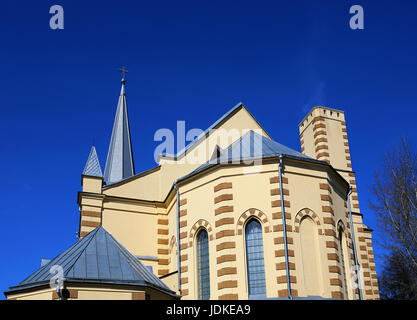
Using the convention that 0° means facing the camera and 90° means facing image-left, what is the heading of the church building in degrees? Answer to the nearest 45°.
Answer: approximately 135°

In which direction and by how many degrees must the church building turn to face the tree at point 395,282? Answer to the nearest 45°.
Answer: approximately 90° to its right
